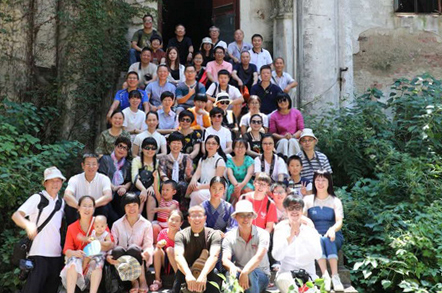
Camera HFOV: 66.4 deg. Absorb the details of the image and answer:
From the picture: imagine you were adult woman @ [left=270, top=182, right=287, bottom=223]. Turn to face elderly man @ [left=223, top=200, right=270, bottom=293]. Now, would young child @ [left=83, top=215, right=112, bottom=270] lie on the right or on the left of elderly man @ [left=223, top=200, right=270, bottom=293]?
right

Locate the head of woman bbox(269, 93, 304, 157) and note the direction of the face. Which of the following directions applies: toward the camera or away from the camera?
toward the camera

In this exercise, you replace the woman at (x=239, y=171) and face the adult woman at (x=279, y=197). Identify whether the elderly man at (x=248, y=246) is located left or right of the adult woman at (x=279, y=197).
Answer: right

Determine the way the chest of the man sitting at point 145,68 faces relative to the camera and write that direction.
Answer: toward the camera

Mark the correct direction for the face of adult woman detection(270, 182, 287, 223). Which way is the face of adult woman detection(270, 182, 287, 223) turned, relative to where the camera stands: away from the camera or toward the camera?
toward the camera

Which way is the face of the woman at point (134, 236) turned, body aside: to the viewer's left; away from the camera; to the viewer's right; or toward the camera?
toward the camera

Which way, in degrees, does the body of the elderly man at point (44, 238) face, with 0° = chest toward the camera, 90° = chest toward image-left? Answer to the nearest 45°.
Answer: approximately 315°

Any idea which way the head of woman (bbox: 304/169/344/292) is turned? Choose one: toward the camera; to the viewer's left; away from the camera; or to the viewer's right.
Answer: toward the camera

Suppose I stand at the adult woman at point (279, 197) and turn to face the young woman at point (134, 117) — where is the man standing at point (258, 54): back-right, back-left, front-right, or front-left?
front-right

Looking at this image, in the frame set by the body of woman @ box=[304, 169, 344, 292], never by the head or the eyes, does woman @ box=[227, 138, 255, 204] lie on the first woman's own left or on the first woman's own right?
on the first woman's own right

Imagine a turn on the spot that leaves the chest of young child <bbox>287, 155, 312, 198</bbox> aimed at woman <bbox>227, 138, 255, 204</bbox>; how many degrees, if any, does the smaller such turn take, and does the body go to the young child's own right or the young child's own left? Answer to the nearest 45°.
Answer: approximately 90° to the young child's own right

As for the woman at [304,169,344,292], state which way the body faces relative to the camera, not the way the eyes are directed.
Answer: toward the camera

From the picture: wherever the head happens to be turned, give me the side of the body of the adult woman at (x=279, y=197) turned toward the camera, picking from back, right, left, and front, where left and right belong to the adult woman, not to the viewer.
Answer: front

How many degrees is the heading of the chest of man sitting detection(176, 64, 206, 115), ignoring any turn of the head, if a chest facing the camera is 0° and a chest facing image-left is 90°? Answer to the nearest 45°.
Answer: approximately 0°

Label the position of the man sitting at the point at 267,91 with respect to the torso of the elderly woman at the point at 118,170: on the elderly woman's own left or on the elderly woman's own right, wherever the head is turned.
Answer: on the elderly woman's own left
